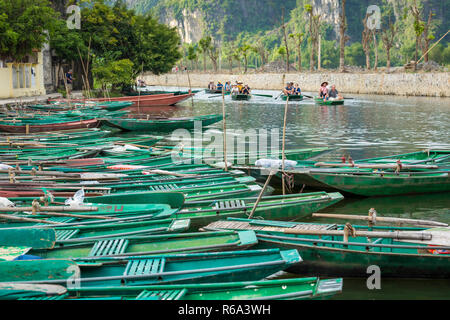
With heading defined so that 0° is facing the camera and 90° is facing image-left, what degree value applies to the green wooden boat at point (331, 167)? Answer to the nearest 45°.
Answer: approximately 90°

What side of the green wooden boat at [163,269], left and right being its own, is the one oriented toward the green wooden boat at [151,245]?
left

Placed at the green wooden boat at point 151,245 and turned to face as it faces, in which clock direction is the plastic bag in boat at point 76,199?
The plastic bag in boat is roughly at 8 o'clock from the green wooden boat.

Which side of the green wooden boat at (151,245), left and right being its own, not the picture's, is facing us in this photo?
right

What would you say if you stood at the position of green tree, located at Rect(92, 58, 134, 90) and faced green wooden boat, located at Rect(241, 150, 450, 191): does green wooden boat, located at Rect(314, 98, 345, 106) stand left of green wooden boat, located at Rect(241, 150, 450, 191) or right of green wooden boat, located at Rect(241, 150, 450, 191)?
left

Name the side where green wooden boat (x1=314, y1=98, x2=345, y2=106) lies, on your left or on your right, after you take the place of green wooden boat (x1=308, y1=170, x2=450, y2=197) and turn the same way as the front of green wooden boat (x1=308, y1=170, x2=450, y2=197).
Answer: on your right

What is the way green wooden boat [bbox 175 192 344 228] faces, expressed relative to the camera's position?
facing to the right of the viewer

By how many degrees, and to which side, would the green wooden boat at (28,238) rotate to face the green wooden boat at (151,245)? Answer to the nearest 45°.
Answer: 0° — it already faces it

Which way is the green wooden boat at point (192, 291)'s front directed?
to the viewer's right

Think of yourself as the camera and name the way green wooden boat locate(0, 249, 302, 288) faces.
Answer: facing to the right of the viewer

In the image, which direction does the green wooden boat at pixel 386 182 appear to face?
to the viewer's left

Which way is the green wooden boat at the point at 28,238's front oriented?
to the viewer's right

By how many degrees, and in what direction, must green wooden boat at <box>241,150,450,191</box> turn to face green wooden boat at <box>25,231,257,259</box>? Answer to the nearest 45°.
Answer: approximately 90° to its left
